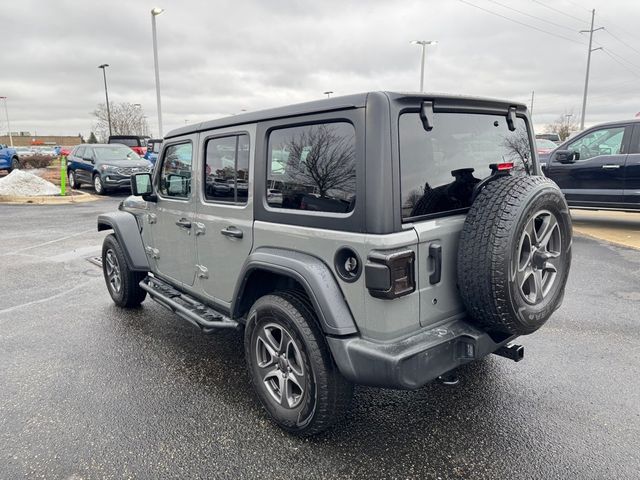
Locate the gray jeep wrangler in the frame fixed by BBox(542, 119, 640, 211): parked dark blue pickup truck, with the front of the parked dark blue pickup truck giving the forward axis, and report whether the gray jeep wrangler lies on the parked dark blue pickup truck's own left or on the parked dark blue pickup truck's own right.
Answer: on the parked dark blue pickup truck's own left

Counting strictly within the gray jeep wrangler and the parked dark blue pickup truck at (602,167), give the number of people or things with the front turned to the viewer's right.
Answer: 0

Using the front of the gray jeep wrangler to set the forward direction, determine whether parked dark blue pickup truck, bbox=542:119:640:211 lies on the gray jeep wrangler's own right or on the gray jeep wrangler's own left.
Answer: on the gray jeep wrangler's own right

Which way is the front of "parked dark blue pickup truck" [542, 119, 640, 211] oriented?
to the viewer's left

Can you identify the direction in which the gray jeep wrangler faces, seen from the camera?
facing away from the viewer and to the left of the viewer
